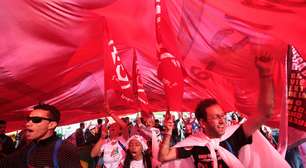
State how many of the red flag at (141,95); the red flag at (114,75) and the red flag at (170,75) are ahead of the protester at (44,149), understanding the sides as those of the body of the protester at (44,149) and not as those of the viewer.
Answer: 0

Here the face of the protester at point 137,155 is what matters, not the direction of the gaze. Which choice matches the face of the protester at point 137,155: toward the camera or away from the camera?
toward the camera

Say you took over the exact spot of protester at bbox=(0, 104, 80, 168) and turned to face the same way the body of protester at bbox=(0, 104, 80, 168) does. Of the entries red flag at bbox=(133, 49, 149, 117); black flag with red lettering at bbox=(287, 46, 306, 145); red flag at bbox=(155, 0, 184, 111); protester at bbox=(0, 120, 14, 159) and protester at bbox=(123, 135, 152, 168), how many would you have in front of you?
0

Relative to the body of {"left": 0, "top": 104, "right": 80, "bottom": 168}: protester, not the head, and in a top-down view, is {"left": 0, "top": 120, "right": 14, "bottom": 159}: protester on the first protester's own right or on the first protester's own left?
on the first protester's own right

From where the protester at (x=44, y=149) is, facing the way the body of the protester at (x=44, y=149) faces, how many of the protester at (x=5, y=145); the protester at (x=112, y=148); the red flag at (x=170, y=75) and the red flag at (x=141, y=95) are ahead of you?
0

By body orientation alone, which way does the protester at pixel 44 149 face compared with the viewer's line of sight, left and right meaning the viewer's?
facing the viewer and to the left of the viewer

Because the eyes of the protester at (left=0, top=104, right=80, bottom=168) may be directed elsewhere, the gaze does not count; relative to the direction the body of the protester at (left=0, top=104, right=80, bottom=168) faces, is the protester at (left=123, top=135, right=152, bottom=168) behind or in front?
behind

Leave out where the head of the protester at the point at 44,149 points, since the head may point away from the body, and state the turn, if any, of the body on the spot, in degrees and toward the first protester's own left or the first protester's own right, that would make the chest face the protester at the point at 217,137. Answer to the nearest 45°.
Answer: approximately 135° to the first protester's own left

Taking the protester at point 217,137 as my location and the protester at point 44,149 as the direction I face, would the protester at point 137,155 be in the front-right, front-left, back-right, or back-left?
front-right

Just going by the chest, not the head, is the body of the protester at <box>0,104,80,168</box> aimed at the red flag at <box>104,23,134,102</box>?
no
